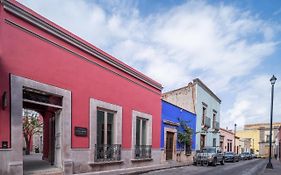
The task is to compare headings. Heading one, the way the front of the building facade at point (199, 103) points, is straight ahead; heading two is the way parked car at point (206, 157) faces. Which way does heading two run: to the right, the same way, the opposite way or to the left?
to the right

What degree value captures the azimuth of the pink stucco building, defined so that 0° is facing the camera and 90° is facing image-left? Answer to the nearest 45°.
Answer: approximately 315°

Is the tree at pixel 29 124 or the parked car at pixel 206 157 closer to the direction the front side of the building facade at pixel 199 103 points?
the parked car
